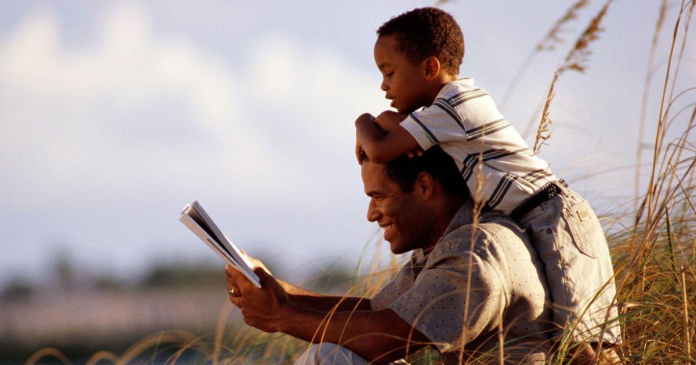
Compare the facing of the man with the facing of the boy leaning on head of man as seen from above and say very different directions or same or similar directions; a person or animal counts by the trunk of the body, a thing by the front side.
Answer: same or similar directions

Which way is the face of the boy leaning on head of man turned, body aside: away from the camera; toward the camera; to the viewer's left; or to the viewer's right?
to the viewer's left

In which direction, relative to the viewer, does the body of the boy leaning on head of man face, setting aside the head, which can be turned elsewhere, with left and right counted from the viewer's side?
facing to the left of the viewer

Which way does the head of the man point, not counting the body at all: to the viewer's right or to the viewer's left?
to the viewer's left

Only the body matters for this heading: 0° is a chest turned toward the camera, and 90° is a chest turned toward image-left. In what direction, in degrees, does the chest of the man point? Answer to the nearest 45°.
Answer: approximately 90°
